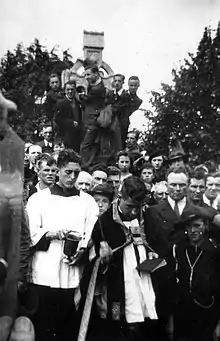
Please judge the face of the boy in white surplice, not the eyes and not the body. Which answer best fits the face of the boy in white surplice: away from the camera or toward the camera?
toward the camera

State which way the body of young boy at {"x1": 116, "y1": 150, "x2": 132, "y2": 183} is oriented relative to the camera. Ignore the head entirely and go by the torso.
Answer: toward the camera

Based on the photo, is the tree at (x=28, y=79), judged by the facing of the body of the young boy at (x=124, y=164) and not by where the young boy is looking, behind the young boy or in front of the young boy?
behind

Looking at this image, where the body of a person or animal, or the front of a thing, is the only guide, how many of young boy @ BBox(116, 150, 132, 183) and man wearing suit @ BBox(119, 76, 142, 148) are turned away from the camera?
0

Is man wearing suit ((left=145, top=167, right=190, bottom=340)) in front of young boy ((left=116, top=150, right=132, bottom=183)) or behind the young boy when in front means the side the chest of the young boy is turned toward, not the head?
in front

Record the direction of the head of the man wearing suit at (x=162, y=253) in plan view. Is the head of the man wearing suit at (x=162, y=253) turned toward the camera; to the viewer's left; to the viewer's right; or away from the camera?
toward the camera

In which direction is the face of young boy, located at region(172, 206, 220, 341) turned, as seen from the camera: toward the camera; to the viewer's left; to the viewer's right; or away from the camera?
toward the camera
